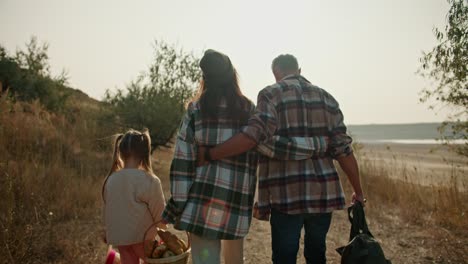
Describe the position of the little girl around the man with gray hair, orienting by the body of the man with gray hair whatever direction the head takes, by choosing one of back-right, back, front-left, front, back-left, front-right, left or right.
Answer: left

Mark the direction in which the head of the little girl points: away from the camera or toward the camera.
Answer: away from the camera

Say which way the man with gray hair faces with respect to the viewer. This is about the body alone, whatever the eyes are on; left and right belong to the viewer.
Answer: facing away from the viewer

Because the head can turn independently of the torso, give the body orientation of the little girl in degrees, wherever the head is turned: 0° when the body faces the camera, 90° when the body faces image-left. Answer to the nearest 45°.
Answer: approximately 180°

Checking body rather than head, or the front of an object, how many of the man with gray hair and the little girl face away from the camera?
2
